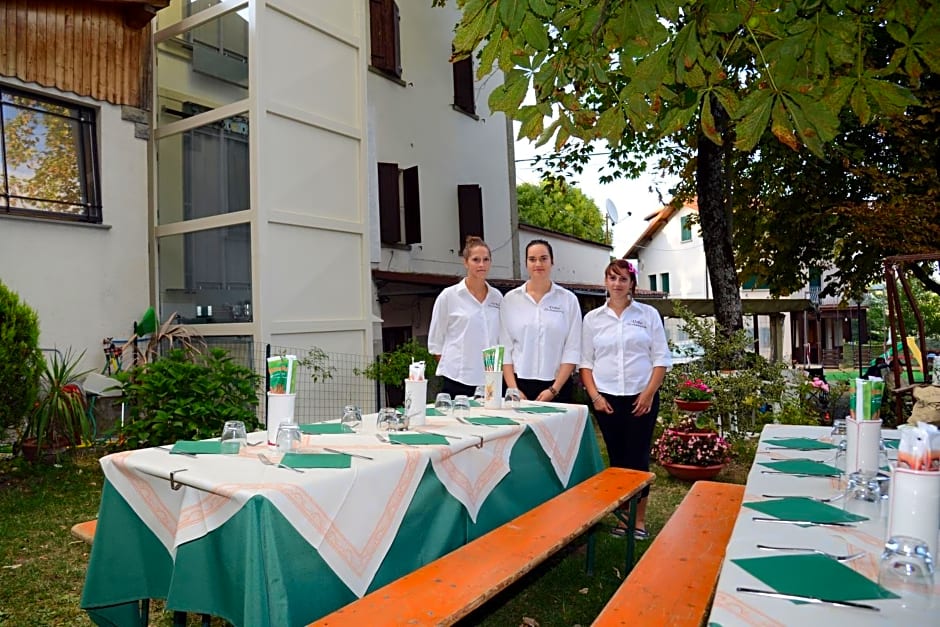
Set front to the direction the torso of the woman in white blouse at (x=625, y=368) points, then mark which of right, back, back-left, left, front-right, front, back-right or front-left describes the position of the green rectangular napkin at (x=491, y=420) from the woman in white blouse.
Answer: front-right

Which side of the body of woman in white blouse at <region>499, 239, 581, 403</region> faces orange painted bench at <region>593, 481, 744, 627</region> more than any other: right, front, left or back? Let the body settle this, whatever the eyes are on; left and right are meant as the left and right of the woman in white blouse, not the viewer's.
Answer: front

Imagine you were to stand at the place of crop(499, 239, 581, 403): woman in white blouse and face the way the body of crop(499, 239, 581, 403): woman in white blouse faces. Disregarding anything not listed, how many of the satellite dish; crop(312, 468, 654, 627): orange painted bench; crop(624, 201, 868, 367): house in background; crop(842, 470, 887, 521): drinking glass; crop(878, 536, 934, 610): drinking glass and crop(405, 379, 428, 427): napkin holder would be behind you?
2

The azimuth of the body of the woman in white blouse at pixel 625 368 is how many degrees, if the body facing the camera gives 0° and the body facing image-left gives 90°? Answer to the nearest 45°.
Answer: approximately 0°

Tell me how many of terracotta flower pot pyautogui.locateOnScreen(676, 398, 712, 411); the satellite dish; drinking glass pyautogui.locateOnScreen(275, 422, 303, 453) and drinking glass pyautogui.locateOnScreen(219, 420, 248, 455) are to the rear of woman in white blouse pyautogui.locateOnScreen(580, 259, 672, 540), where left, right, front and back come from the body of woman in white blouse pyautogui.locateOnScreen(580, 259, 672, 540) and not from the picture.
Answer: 2

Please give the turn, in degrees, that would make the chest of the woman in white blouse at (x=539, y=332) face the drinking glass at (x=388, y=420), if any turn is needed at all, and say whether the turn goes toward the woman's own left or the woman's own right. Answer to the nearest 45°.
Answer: approximately 45° to the woman's own right

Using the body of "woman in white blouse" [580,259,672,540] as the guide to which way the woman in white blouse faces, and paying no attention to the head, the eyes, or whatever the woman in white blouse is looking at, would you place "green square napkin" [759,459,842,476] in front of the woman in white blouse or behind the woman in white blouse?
in front

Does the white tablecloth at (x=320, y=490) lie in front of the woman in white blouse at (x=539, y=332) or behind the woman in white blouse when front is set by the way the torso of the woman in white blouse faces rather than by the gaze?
in front

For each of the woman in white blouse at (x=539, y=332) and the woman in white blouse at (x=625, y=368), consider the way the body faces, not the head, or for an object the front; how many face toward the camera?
2

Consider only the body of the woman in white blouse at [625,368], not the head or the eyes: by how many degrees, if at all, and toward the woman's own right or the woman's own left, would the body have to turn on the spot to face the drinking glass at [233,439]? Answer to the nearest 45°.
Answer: approximately 45° to the woman's own right

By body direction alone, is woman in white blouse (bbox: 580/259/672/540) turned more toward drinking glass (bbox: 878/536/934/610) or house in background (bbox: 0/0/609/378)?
the drinking glass

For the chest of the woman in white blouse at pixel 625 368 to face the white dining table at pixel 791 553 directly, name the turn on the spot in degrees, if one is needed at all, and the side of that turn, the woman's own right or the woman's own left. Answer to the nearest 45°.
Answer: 0° — they already face it

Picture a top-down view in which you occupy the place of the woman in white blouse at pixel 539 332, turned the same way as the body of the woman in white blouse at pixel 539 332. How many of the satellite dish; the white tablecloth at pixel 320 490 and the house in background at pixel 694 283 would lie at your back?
2
